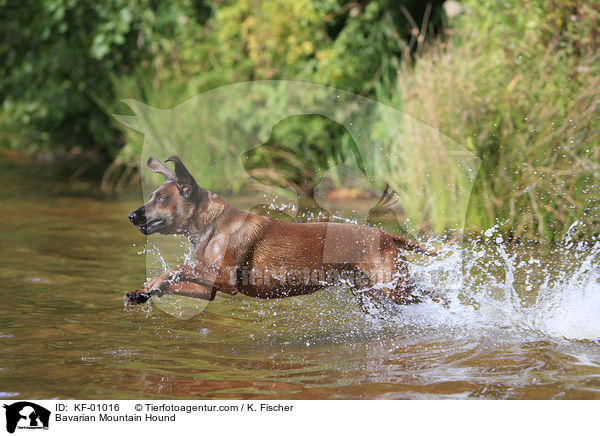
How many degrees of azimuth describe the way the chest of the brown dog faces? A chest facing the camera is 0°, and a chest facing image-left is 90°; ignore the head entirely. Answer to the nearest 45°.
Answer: approximately 90°
